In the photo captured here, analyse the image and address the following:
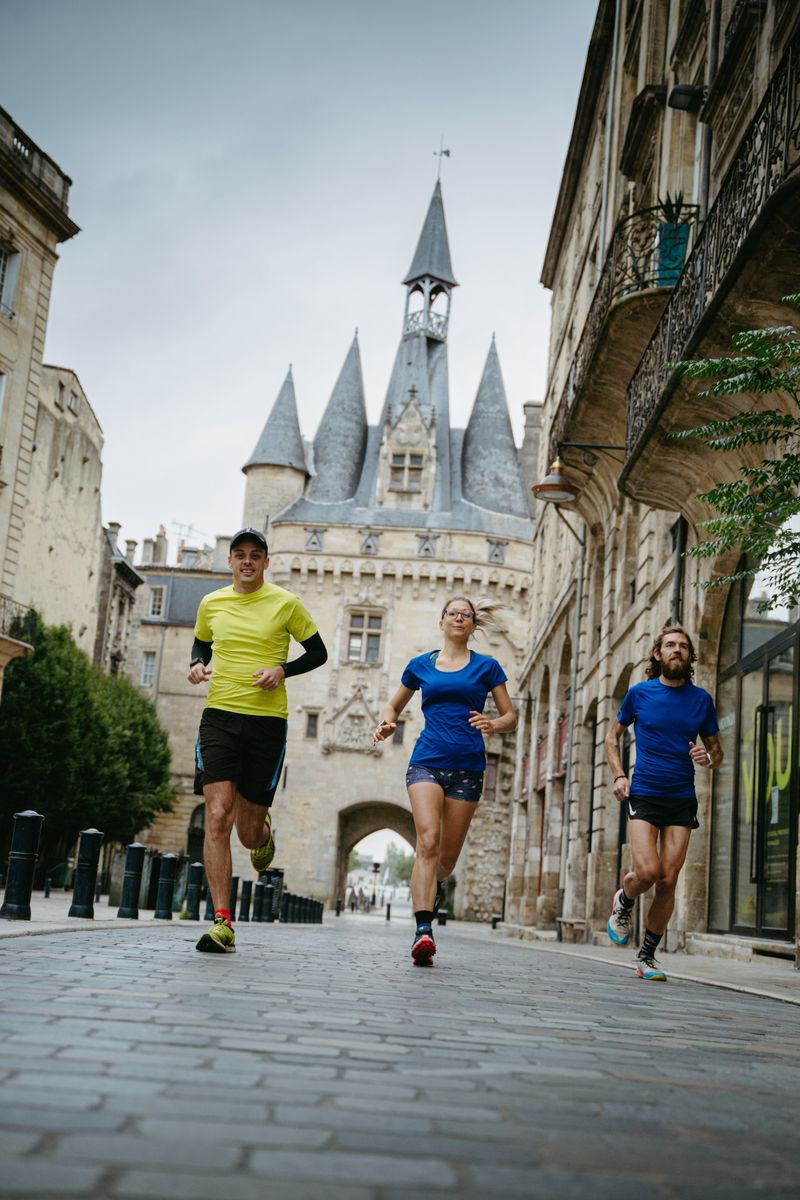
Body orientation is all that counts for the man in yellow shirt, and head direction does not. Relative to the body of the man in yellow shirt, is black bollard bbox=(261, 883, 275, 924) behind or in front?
behind

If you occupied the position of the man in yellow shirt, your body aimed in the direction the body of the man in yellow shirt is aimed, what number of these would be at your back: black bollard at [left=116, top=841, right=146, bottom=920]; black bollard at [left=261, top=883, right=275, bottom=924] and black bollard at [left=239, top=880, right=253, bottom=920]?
3

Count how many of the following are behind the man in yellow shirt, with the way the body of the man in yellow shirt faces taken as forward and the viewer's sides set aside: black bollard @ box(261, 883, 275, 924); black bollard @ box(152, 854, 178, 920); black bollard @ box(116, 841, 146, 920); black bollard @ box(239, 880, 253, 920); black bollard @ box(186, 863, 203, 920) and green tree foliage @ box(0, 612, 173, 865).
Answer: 6

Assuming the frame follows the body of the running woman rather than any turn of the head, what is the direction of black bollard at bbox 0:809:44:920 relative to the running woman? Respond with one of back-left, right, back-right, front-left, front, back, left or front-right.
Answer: back-right

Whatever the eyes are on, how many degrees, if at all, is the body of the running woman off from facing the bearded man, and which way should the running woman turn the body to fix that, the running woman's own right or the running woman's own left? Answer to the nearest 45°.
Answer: approximately 90° to the running woman's own left

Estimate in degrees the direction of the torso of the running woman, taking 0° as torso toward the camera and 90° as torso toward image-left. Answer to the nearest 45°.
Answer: approximately 0°

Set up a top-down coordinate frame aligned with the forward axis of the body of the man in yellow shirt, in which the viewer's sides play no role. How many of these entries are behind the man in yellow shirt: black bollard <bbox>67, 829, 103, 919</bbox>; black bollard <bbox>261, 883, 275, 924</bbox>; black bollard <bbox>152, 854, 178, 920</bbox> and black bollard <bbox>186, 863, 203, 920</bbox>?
4

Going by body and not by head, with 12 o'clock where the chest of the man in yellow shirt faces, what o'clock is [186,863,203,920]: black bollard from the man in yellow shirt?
The black bollard is roughly at 6 o'clock from the man in yellow shirt.

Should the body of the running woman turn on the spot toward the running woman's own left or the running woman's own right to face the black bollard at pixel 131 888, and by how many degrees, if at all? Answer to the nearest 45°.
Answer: approximately 135° to the running woman's own right

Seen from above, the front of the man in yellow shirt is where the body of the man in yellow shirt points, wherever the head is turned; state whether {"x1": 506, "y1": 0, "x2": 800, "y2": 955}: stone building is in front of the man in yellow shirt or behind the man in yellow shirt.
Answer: behind

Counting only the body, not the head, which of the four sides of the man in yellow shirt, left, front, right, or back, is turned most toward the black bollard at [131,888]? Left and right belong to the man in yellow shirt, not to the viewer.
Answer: back

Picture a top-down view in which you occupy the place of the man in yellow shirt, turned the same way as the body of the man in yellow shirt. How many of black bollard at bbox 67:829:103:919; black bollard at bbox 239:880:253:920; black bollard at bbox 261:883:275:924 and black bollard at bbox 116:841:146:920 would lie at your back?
4

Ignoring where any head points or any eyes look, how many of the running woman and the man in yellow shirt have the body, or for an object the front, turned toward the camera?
2

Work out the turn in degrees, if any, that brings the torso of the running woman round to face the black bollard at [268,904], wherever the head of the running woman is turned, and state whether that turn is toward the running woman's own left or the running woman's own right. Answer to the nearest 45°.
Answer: approximately 180°

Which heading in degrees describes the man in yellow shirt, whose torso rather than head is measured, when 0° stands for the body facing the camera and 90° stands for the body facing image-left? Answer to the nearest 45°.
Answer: approximately 0°

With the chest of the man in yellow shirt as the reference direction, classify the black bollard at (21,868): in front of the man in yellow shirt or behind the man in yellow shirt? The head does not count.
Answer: behind
